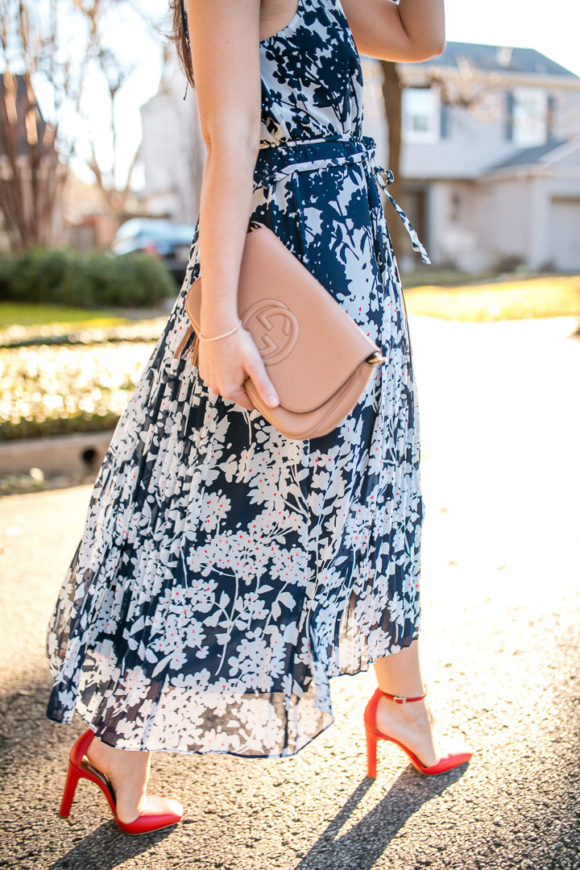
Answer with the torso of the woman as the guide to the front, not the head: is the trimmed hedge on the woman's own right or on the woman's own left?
on the woman's own left

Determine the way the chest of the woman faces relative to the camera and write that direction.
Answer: to the viewer's right

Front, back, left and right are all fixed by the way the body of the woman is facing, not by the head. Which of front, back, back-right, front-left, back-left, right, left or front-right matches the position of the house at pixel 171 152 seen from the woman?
left

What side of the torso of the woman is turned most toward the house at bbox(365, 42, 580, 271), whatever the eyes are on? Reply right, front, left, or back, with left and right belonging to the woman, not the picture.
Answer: left

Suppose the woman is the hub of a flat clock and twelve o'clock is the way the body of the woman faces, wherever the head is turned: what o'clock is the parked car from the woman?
The parked car is roughly at 9 o'clock from the woman.
